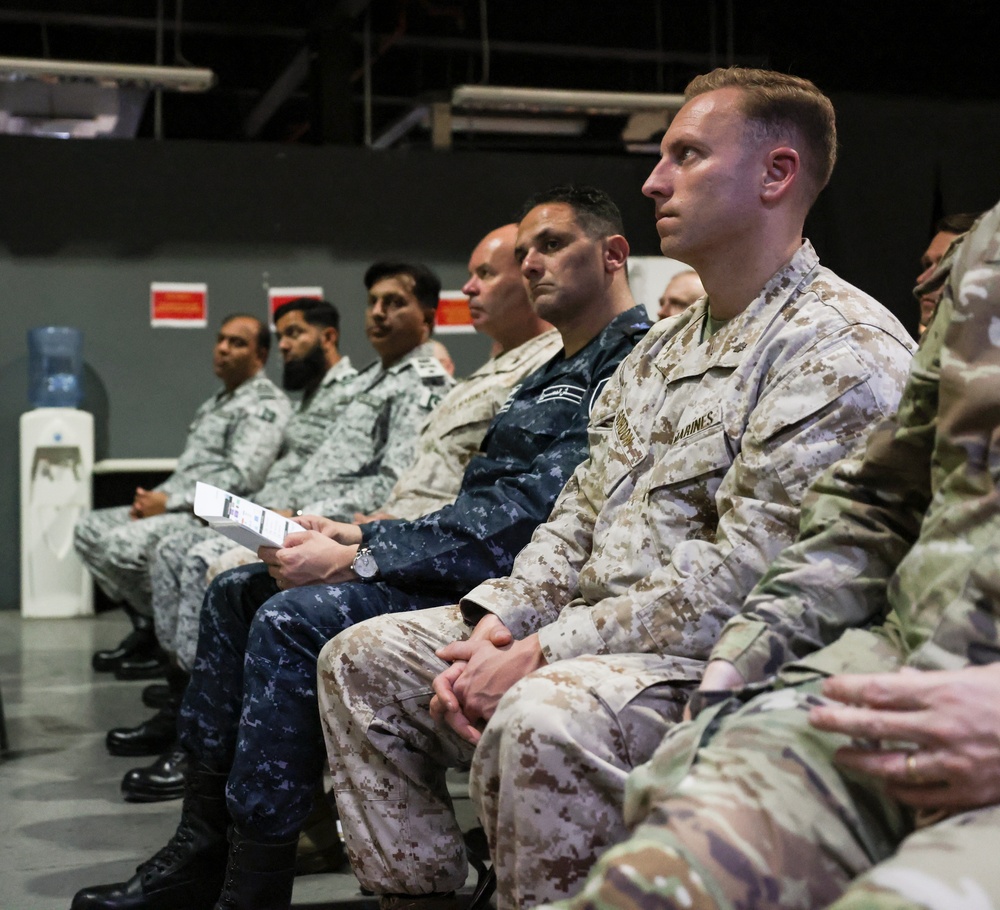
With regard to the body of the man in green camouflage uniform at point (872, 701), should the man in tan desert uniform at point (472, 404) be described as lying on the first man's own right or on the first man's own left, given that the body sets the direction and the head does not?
on the first man's own right

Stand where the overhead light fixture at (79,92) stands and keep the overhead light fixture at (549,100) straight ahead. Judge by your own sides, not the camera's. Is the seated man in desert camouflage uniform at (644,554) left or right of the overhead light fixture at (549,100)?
right

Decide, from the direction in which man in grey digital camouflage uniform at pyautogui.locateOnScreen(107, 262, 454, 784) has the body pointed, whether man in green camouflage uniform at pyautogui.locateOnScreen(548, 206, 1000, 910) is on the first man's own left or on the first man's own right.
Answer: on the first man's own left

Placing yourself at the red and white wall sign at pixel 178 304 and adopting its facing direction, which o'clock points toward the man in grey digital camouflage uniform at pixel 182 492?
The man in grey digital camouflage uniform is roughly at 12 o'clock from the red and white wall sign.

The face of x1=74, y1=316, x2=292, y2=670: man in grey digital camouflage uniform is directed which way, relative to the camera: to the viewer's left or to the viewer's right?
to the viewer's left

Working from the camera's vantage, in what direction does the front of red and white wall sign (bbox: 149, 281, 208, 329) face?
facing the viewer

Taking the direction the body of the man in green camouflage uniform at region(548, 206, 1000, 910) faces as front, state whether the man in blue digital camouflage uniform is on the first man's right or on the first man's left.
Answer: on the first man's right

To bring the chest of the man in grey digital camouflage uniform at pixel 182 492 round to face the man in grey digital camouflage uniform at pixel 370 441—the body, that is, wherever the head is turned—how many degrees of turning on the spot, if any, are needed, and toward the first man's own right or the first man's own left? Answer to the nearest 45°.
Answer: approximately 45° to the first man's own left

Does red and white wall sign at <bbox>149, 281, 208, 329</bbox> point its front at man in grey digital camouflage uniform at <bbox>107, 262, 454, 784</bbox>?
yes

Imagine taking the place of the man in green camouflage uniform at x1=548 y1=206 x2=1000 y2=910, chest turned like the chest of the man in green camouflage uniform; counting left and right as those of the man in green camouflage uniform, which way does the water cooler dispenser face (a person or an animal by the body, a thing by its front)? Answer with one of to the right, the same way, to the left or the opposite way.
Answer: to the left

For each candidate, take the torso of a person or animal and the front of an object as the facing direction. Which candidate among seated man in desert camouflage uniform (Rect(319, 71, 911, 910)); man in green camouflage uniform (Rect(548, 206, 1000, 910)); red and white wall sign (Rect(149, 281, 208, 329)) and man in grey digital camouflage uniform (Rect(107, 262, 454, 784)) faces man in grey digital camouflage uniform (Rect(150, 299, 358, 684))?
the red and white wall sign

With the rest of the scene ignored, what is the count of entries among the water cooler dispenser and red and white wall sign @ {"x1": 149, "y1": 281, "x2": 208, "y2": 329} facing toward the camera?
2

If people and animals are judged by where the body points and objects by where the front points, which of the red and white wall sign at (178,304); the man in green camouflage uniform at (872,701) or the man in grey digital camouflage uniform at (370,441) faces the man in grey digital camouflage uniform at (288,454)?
the red and white wall sign

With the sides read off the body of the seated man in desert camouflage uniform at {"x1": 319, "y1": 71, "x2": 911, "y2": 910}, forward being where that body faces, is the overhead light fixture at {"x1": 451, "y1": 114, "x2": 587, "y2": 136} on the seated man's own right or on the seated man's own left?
on the seated man's own right

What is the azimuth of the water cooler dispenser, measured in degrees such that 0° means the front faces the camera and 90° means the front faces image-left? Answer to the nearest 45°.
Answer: approximately 0°
